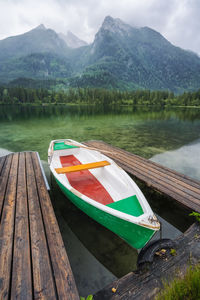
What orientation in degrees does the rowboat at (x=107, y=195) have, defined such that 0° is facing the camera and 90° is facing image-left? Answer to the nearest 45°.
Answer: approximately 315°

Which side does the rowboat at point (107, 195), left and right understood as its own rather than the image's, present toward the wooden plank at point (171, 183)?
left

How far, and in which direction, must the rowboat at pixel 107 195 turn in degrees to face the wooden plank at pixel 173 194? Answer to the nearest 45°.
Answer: approximately 45° to its left

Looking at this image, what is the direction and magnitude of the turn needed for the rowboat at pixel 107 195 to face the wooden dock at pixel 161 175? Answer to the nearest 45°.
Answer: approximately 90° to its left
